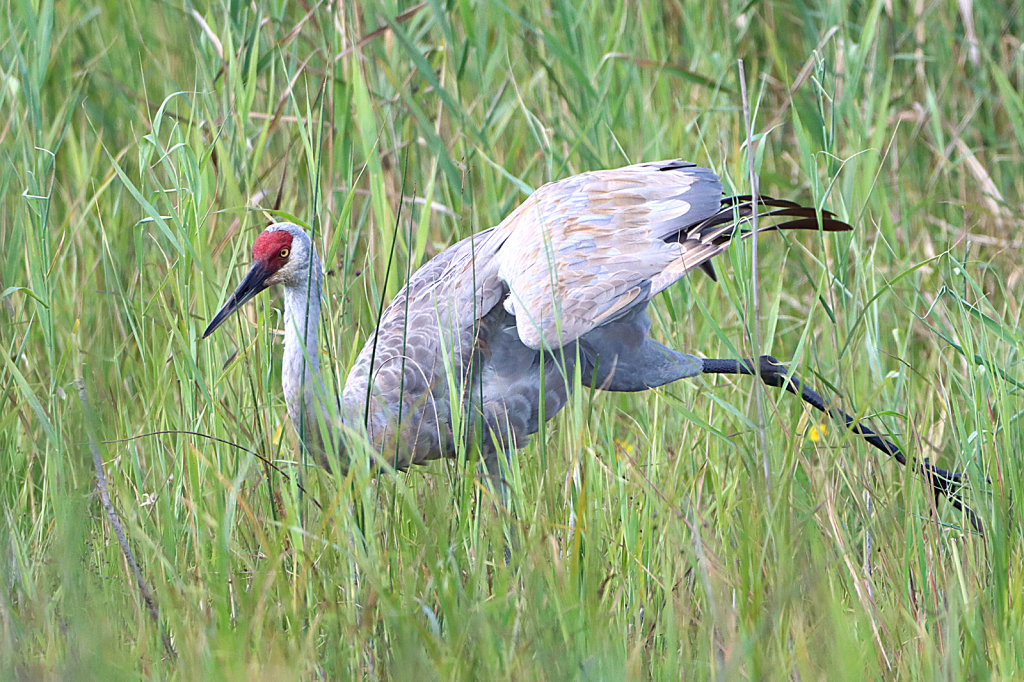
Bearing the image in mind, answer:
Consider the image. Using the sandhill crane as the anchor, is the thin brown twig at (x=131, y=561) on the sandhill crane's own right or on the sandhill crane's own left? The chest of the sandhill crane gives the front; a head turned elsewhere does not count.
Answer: on the sandhill crane's own left

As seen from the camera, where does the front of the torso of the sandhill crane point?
to the viewer's left
